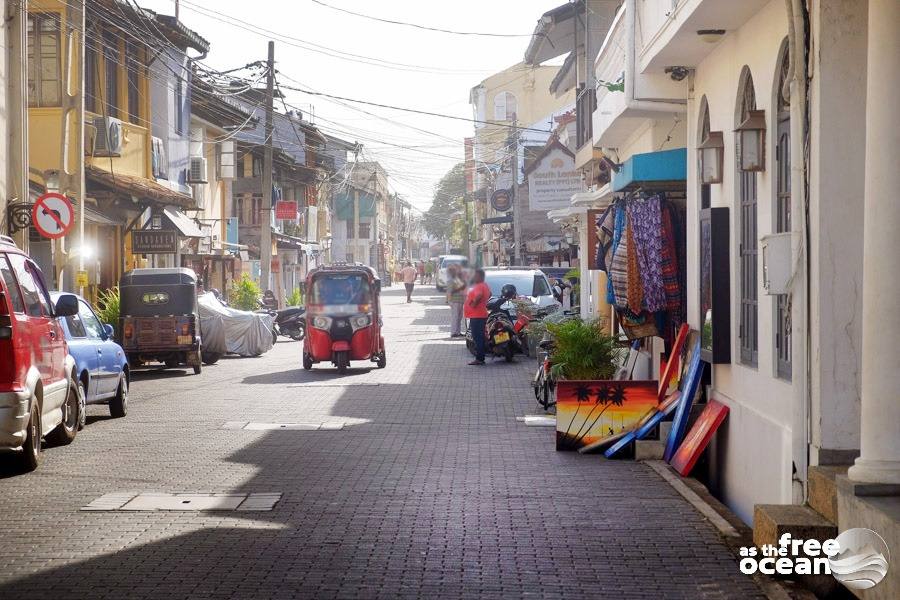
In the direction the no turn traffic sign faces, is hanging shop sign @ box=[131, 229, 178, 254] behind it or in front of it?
behind

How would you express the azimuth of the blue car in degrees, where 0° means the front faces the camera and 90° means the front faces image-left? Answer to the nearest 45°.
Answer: approximately 225°

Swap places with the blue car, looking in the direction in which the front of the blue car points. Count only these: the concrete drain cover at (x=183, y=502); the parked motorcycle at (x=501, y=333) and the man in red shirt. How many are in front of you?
2

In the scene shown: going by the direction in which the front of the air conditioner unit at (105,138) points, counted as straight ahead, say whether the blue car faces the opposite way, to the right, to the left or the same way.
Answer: to the left

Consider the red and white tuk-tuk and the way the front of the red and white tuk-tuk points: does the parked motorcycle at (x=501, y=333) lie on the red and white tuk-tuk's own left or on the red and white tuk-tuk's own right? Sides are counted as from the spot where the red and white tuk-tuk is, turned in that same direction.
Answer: on the red and white tuk-tuk's own left

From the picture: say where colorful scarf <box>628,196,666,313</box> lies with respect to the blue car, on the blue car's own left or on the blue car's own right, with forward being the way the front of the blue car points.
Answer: on the blue car's own right
